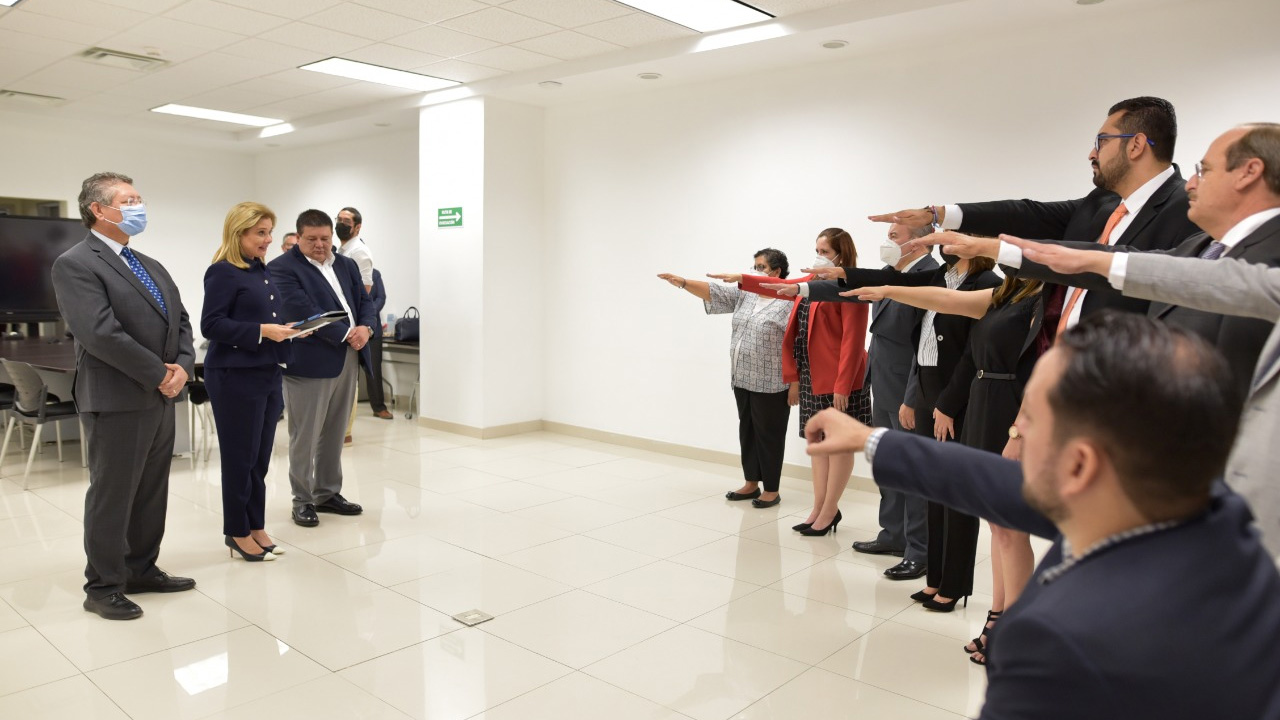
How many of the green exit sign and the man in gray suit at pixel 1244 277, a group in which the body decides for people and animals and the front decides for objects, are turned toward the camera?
1

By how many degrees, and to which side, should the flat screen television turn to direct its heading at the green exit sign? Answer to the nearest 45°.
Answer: approximately 90° to its left

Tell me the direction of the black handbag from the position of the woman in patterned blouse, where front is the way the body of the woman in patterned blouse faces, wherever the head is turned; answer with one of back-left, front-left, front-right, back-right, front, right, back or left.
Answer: right

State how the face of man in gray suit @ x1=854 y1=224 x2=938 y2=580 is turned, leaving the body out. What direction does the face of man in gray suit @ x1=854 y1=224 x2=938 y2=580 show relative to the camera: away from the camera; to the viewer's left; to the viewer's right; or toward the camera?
to the viewer's left

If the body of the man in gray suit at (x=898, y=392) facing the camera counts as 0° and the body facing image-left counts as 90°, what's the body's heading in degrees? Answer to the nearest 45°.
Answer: approximately 45°

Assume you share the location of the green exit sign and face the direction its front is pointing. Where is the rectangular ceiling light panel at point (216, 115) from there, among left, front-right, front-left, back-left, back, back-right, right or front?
back-right

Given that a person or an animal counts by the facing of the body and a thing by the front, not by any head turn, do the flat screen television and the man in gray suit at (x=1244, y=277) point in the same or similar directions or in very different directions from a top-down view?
very different directions

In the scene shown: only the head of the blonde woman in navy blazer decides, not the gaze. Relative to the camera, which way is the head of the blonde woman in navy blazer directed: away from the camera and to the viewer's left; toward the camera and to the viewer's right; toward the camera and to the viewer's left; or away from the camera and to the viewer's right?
toward the camera and to the viewer's right

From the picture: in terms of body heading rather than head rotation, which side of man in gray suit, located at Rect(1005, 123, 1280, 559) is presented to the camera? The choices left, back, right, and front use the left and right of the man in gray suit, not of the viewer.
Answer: left
